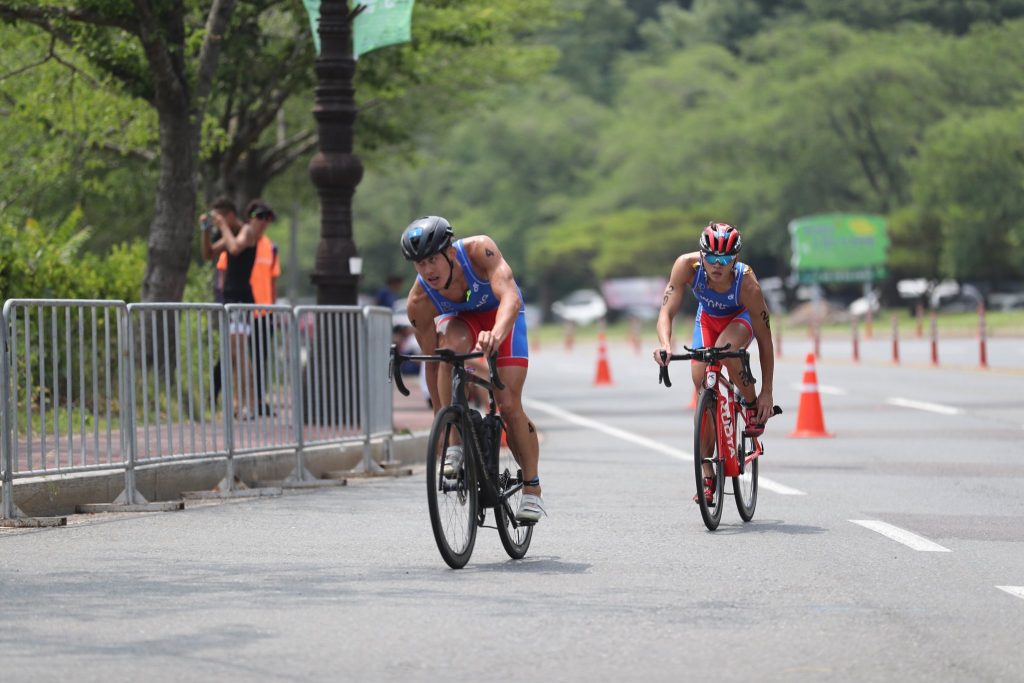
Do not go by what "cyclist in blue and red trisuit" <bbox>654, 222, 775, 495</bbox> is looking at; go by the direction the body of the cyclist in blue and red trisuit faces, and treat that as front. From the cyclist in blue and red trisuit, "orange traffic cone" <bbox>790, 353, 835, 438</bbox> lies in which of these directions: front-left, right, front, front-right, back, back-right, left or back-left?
back

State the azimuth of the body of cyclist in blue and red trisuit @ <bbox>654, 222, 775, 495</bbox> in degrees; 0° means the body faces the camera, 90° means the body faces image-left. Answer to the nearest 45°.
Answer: approximately 0°

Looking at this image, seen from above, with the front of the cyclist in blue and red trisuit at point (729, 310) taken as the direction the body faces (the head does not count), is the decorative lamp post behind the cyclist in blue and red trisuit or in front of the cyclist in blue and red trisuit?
behind

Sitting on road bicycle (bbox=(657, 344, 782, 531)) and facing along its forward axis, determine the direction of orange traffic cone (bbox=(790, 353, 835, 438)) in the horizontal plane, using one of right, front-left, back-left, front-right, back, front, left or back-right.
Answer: back

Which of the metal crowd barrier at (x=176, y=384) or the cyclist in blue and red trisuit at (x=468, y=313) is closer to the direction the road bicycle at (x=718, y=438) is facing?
the cyclist in blue and red trisuit

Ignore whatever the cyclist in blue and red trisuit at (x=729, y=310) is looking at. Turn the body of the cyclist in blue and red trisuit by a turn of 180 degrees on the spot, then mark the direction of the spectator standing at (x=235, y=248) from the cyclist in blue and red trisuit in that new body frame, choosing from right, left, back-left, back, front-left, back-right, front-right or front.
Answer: front-left

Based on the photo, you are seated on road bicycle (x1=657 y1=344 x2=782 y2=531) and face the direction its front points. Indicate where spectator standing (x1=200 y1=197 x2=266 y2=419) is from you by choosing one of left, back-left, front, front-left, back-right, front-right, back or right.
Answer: back-right

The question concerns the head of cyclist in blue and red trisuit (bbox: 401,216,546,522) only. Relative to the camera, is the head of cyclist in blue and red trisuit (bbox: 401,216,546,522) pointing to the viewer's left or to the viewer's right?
to the viewer's left
